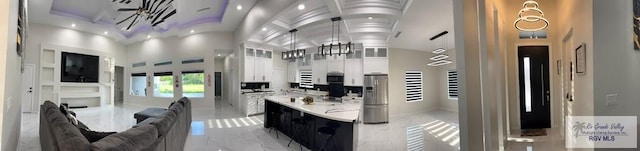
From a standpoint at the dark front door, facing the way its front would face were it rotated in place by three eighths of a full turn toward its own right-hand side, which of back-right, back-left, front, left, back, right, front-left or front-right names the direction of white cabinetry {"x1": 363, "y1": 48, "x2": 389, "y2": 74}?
front-left

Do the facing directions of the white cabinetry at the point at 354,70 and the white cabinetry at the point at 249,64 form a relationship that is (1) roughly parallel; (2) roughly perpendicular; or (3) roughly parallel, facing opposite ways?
roughly perpendicular

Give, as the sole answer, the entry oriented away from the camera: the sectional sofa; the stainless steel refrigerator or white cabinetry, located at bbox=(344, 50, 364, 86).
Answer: the sectional sofa

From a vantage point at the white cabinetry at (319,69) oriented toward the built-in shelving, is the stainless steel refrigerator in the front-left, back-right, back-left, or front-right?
back-left

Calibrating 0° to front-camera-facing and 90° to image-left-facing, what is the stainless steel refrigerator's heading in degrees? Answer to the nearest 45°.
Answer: approximately 0°

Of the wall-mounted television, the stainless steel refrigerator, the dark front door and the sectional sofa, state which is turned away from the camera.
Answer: the sectional sofa

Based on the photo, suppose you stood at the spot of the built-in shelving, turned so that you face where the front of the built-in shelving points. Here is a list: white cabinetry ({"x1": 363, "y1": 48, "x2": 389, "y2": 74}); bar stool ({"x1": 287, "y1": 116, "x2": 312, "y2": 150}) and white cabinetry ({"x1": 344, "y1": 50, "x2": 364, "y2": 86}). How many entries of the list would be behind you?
0

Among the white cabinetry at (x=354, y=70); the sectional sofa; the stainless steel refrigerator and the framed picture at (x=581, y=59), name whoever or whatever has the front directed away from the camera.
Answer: the sectional sofa

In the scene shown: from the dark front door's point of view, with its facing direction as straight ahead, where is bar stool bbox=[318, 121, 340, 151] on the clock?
The bar stool is roughly at 1 o'clock from the dark front door.

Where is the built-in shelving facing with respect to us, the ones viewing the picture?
facing the viewer and to the right of the viewer

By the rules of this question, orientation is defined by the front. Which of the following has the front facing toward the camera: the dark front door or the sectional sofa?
the dark front door

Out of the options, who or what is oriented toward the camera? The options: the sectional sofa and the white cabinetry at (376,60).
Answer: the white cabinetry

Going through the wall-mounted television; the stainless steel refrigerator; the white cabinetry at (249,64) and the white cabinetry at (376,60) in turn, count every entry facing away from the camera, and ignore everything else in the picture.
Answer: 0

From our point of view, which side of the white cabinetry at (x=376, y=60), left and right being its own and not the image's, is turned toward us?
front

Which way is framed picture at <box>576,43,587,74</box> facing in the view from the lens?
facing the viewer and to the left of the viewer

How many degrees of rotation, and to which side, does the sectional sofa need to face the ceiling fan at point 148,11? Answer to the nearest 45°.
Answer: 0° — it already faces it
